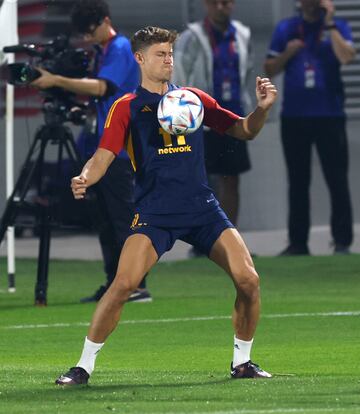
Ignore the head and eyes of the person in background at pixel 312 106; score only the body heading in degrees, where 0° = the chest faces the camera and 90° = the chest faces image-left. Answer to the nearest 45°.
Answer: approximately 0°

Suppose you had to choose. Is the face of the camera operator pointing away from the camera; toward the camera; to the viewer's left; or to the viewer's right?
to the viewer's left

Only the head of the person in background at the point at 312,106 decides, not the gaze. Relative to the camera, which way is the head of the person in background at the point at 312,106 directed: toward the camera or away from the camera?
toward the camera

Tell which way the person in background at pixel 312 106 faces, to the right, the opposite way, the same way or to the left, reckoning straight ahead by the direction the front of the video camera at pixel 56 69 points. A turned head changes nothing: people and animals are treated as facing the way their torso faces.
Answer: to the left

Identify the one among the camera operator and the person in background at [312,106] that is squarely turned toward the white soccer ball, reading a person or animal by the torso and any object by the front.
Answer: the person in background

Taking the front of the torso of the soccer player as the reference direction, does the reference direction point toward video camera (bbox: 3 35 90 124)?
no

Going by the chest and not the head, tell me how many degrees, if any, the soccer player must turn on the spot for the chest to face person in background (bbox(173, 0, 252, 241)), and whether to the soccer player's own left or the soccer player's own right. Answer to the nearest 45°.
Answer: approximately 180°

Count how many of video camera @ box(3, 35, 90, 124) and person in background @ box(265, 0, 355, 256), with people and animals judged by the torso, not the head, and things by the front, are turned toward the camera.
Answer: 1

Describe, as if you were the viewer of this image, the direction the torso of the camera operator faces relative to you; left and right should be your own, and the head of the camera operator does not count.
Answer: facing to the left of the viewer

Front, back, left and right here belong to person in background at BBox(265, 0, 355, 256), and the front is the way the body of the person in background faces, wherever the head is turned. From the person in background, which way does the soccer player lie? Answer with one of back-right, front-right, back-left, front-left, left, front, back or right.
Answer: front

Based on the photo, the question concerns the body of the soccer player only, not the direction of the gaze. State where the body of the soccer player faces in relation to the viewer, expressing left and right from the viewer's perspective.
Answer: facing the viewer
